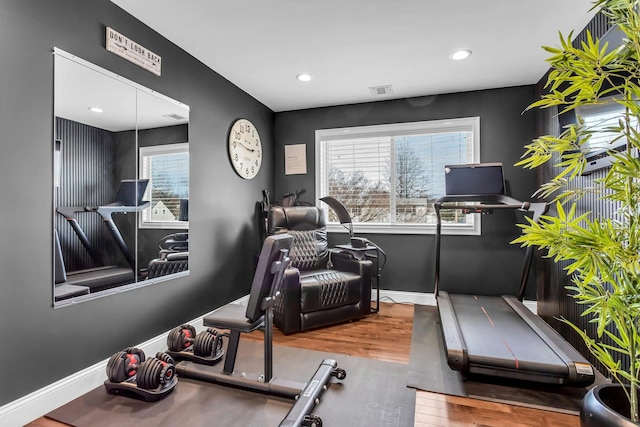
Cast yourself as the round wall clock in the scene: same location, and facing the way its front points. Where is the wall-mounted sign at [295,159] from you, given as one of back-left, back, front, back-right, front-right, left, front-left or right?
left

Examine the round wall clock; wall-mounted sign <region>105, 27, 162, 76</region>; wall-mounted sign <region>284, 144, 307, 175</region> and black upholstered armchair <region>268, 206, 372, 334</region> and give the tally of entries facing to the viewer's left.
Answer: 0

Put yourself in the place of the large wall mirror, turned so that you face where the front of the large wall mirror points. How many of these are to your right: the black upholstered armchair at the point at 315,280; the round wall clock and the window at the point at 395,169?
0

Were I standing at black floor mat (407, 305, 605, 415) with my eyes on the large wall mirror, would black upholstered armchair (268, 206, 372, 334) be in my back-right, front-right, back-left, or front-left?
front-right

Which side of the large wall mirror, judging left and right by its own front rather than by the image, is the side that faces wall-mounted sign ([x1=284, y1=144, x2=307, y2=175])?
left

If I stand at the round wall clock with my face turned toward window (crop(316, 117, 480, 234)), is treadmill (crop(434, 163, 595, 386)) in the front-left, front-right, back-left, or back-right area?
front-right

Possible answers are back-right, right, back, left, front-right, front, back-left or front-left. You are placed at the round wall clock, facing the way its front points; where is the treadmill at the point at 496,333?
front

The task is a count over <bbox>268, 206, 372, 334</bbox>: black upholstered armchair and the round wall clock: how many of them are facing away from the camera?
0

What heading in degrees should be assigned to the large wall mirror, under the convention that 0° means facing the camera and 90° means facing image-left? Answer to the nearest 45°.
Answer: approximately 315°

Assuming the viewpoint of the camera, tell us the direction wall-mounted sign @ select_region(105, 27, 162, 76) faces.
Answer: facing the viewer and to the right of the viewer

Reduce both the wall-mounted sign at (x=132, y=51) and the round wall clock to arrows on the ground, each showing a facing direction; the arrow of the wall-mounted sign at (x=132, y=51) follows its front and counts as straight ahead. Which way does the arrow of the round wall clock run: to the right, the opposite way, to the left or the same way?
the same way

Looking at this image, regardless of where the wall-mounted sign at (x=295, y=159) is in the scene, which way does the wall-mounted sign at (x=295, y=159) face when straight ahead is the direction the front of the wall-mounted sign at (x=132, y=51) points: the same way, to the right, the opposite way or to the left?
to the right

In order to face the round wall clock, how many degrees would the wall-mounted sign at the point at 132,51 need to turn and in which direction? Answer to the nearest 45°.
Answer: approximately 90° to its left

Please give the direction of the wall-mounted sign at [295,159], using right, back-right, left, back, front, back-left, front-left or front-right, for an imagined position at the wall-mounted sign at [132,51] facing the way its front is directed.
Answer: left

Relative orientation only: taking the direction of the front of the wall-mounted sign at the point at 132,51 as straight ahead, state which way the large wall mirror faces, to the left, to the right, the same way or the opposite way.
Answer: the same way

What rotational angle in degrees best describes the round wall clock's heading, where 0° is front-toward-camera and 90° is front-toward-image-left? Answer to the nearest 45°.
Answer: approximately 315°

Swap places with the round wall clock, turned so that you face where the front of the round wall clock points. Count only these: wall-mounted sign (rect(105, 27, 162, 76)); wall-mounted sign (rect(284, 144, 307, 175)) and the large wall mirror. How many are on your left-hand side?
1

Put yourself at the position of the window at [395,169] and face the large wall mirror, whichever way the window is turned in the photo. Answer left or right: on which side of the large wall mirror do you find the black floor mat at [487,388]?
left

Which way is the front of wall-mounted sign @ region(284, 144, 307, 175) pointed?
toward the camera
